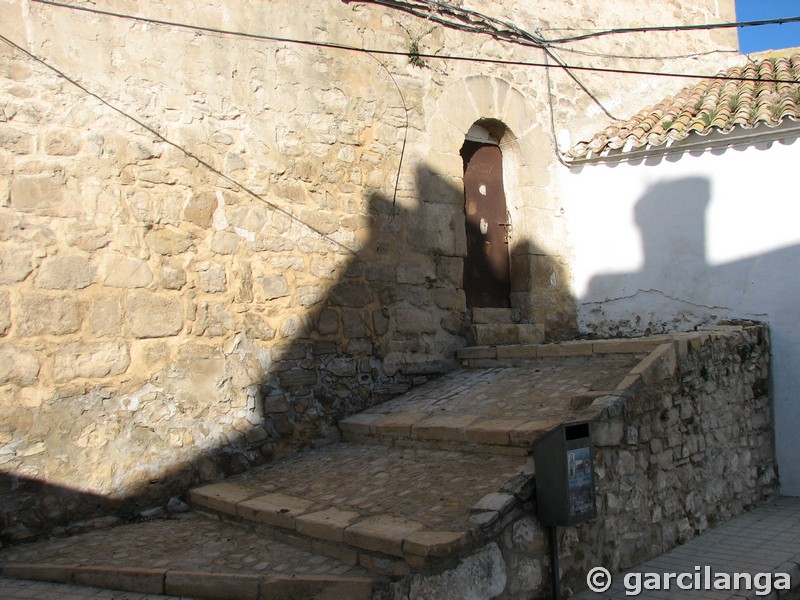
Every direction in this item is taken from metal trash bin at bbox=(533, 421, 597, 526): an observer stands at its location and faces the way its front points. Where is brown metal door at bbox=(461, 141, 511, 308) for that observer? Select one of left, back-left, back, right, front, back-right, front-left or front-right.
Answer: back-left

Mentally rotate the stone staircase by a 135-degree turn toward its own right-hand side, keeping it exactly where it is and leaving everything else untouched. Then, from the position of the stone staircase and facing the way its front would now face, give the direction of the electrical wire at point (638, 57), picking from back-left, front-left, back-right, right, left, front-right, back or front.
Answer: front-right

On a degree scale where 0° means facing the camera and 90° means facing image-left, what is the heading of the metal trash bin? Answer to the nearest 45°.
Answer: approximately 315°

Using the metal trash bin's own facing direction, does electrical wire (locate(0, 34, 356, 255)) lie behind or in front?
behind
